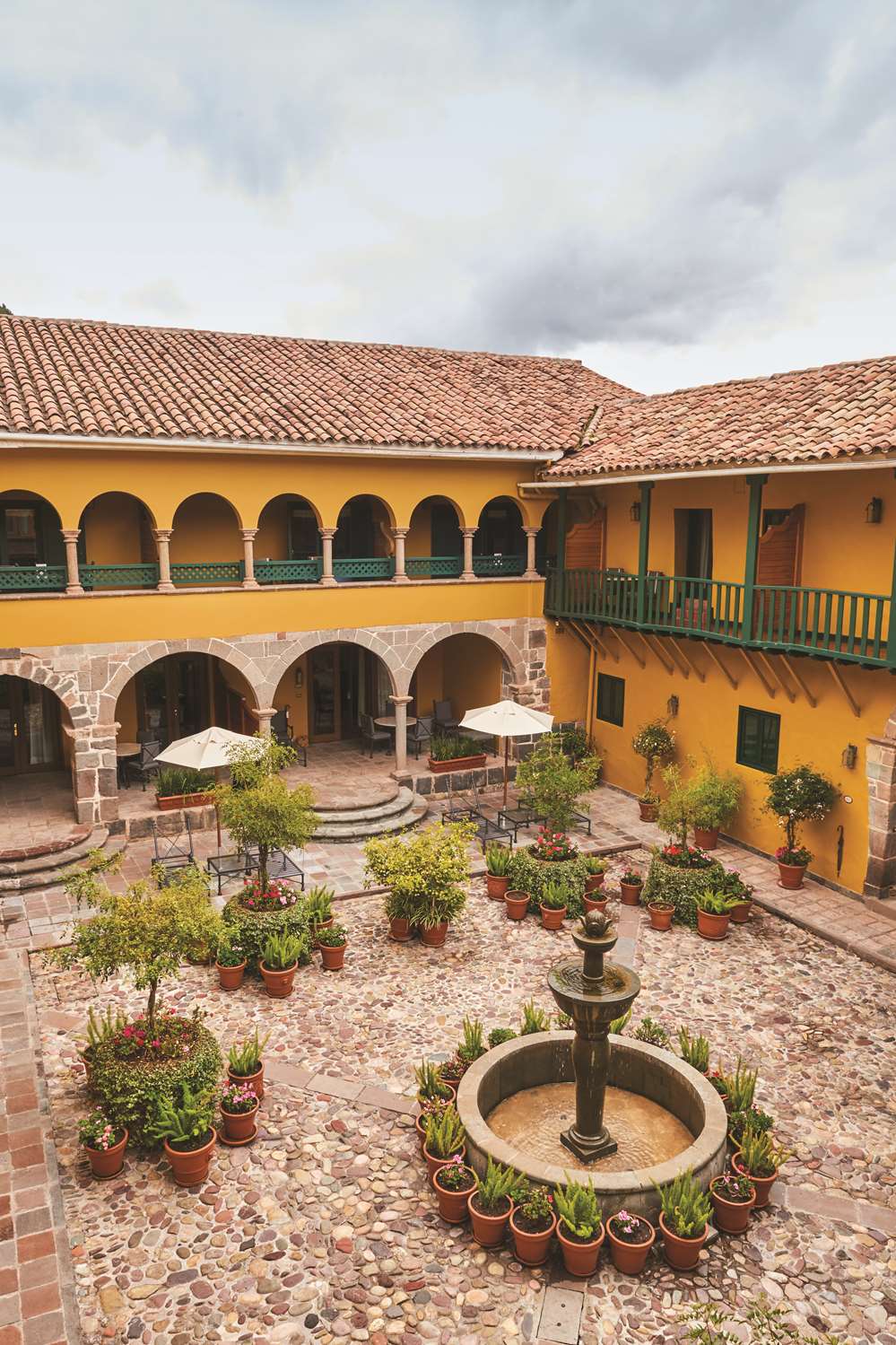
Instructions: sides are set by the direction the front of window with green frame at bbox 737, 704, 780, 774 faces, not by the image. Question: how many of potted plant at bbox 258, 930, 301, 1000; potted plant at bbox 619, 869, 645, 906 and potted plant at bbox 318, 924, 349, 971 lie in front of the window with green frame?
3

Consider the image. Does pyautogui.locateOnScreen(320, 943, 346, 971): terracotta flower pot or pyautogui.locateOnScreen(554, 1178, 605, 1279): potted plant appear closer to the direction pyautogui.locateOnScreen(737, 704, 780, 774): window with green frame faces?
the terracotta flower pot

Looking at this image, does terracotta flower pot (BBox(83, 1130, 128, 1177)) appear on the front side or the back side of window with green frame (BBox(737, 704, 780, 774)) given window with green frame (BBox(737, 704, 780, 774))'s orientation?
on the front side

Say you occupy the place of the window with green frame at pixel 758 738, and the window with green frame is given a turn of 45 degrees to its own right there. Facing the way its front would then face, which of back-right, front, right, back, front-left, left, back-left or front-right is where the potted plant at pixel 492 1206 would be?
left

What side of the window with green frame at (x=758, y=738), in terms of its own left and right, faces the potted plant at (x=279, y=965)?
front

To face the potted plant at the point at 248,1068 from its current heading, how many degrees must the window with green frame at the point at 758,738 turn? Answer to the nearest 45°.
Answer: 0° — it already faces it

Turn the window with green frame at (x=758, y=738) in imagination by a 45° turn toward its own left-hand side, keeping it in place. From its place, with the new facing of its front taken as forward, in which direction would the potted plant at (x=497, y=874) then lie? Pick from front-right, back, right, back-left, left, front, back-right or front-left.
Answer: front-right

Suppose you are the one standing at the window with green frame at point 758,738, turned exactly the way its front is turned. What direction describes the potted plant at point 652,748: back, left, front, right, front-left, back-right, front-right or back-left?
right

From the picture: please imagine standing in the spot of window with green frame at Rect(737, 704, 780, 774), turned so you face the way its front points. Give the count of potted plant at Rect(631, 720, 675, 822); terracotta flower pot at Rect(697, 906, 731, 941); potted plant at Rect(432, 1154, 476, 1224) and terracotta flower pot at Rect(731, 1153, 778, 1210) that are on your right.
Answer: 1

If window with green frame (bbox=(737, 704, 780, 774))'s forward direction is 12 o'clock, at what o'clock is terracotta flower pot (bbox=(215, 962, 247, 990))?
The terracotta flower pot is roughly at 12 o'clock from the window with green frame.

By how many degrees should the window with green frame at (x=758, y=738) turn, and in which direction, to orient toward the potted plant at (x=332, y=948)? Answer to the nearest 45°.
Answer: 0° — it already faces it

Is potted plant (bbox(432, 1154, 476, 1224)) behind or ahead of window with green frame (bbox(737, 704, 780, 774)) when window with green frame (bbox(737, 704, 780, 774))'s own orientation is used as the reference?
ahead

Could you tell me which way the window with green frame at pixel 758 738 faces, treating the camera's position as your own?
facing the viewer and to the left of the viewer

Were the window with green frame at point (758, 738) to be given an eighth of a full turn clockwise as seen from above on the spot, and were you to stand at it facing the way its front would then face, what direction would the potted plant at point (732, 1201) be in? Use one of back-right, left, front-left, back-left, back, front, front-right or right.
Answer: left

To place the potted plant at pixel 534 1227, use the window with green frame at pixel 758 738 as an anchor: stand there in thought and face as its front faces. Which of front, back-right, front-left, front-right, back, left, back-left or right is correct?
front-left

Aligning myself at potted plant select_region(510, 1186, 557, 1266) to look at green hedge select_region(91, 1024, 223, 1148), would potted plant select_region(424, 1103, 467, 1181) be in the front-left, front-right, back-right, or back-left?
front-right

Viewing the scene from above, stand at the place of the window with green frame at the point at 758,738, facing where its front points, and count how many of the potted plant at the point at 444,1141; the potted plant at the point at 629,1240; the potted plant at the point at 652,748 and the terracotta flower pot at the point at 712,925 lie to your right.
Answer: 1

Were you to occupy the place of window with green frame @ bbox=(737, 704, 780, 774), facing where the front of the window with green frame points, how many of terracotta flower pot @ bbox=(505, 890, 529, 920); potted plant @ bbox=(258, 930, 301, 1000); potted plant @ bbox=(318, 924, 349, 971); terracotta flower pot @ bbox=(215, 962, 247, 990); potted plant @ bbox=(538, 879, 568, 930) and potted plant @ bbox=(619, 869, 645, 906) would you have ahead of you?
6

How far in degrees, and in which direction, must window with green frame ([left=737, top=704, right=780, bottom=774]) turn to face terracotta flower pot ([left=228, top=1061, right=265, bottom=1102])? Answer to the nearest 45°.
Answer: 0° — it already faces it

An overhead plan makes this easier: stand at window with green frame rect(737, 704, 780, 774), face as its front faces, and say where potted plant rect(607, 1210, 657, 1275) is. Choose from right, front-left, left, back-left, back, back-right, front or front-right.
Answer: front-left

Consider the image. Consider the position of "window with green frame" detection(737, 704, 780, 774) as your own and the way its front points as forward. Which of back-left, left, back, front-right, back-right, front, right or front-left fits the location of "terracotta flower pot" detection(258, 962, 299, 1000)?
front

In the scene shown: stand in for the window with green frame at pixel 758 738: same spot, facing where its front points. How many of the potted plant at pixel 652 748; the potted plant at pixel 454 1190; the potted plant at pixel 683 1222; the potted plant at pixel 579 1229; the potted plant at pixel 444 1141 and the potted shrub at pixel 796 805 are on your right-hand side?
1

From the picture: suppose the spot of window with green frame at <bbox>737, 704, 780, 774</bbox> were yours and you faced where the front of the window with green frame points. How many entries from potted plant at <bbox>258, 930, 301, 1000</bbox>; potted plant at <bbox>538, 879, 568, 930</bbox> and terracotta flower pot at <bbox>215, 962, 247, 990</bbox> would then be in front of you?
3
